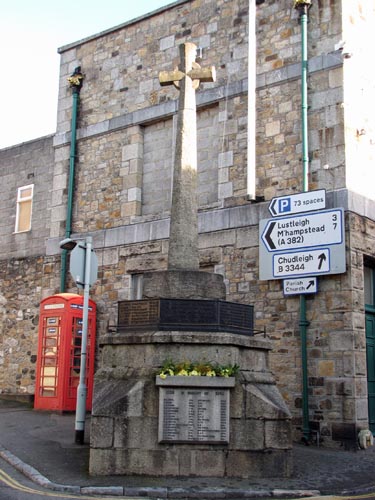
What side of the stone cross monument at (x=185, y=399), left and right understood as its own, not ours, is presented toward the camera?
front

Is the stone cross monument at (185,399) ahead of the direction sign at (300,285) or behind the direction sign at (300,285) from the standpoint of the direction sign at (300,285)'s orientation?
ahead

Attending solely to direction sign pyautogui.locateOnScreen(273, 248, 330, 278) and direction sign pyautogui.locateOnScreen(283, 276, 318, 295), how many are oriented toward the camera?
2

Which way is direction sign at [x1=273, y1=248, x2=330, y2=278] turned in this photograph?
toward the camera

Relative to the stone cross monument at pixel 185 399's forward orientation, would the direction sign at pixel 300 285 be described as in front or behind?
behind

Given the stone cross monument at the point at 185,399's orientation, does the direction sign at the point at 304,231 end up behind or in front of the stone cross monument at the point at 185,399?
behind

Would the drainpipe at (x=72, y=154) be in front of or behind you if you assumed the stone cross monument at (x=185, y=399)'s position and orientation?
behind

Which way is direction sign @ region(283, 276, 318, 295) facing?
toward the camera
